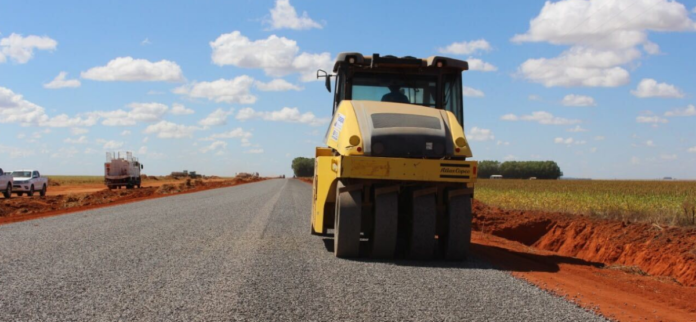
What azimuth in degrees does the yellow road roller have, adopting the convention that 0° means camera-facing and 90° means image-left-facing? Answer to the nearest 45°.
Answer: approximately 180°
